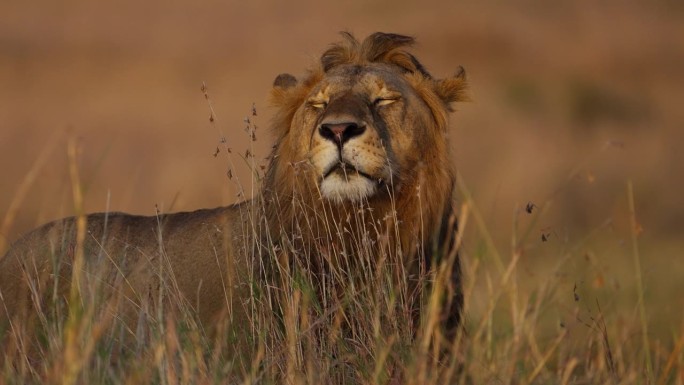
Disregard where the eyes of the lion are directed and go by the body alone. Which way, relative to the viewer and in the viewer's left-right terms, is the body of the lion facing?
facing the viewer and to the right of the viewer
